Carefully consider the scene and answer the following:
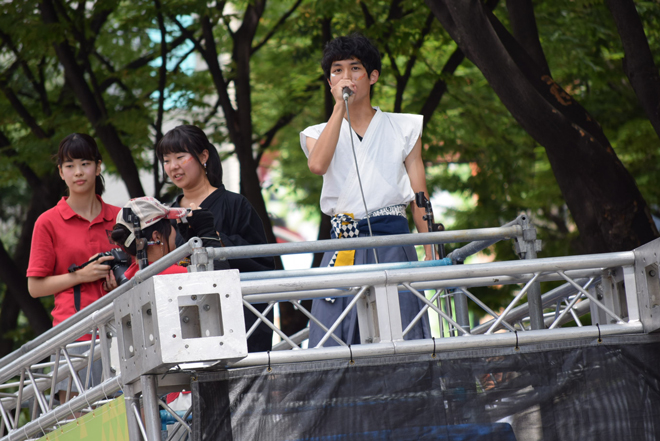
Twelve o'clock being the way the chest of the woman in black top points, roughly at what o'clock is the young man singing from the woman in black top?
The young man singing is roughly at 8 o'clock from the woman in black top.

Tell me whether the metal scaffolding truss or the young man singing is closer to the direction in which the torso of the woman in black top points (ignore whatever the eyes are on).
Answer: the metal scaffolding truss

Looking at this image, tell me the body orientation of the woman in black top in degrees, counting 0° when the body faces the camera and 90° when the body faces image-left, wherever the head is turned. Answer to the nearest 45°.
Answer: approximately 45°

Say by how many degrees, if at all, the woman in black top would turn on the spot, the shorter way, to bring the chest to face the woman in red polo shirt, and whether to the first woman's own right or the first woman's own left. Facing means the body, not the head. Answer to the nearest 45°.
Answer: approximately 90° to the first woman's own right
